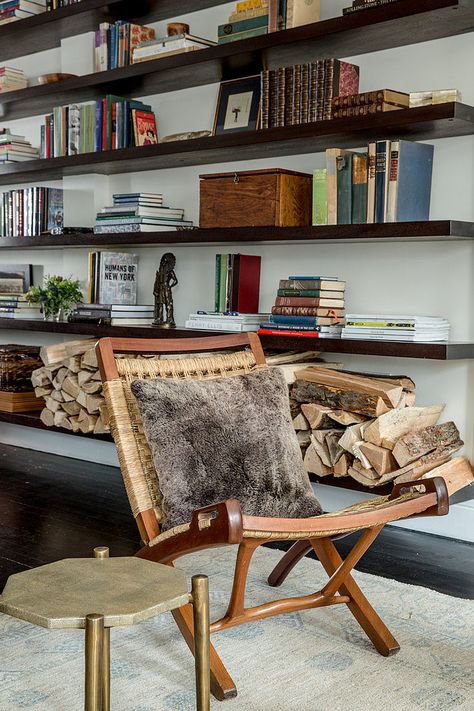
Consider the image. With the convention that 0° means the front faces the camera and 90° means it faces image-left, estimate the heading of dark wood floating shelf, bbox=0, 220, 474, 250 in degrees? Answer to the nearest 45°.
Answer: approximately 45°

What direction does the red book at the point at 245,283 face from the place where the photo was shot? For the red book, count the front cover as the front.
facing the viewer and to the right of the viewer

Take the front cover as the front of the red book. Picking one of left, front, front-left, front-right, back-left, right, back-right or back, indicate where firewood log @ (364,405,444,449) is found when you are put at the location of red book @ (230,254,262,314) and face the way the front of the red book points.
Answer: front

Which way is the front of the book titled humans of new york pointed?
toward the camera

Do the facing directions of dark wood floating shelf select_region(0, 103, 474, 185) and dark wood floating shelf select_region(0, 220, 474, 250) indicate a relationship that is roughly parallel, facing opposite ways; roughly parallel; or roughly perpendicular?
roughly parallel

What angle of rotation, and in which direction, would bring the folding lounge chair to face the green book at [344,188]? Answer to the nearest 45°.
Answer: approximately 135° to its left

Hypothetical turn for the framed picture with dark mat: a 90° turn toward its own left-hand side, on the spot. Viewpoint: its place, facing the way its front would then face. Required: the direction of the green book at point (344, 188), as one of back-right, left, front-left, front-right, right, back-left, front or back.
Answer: front
